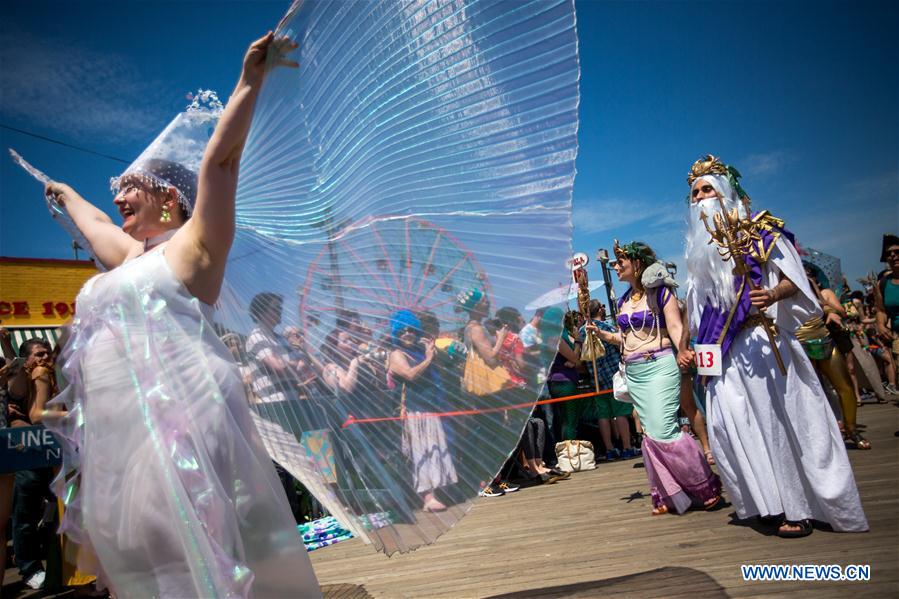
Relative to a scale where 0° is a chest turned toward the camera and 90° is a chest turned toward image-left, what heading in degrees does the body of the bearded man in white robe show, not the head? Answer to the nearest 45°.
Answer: approximately 45°

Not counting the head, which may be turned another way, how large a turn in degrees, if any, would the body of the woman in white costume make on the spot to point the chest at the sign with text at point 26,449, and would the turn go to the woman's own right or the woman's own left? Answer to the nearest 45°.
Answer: approximately 135° to the woman's own right

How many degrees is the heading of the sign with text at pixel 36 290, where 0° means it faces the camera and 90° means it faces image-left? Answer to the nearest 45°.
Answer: approximately 0°

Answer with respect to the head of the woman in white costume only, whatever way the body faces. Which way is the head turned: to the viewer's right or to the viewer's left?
to the viewer's left

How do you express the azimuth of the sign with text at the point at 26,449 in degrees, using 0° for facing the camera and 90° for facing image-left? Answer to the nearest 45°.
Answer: approximately 0°

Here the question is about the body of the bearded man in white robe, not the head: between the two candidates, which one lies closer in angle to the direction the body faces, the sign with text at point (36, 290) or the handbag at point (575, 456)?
the sign with text

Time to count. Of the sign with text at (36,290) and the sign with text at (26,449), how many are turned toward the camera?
2

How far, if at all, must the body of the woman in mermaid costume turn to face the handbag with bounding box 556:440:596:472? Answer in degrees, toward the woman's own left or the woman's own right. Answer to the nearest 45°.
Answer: approximately 135° to the woman's own right

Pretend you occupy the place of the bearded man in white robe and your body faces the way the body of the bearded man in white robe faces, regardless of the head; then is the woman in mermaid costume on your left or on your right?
on your right

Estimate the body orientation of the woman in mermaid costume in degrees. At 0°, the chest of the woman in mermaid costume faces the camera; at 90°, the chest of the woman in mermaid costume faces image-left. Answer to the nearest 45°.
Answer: approximately 45°
